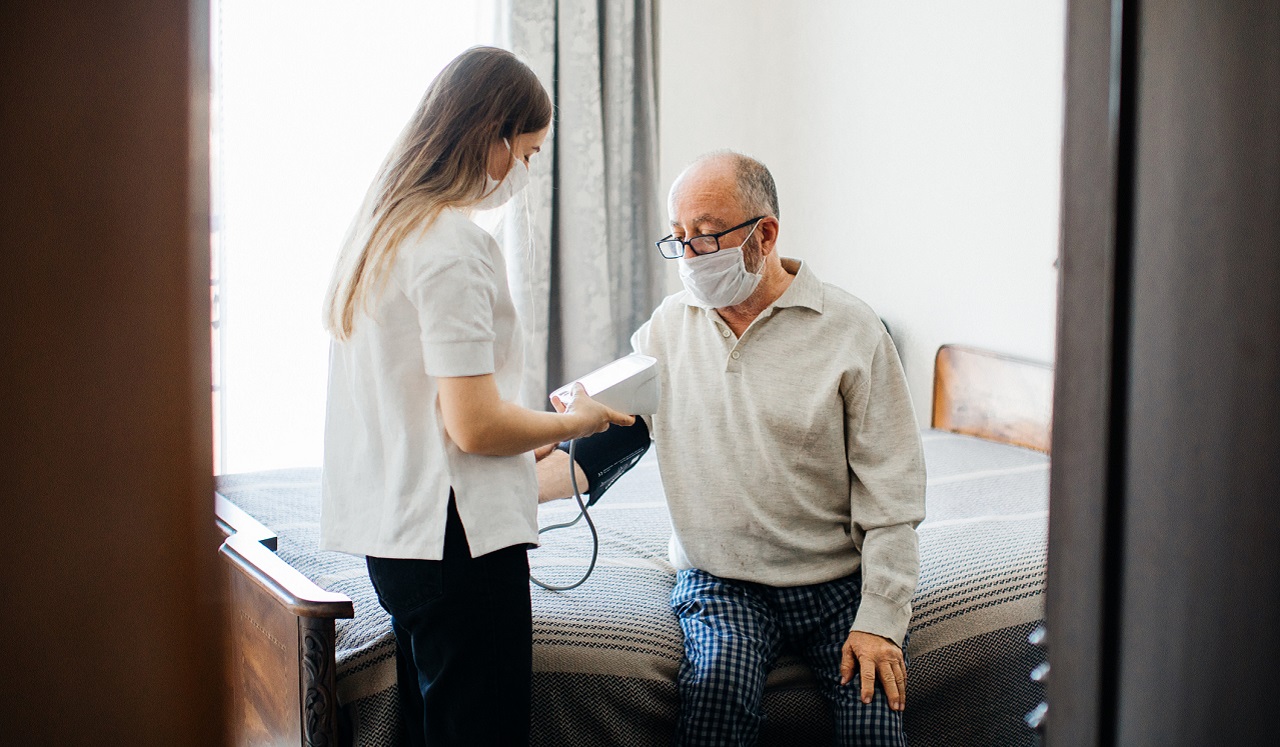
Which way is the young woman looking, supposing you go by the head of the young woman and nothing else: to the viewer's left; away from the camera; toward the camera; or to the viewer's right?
to the viewer's right

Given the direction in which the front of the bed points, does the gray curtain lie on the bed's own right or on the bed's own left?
on the bed's own right

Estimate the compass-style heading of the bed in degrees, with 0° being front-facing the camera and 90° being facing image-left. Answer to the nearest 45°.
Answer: approximately 45°
